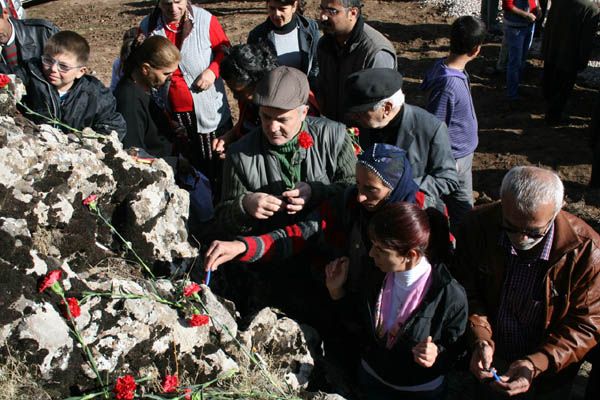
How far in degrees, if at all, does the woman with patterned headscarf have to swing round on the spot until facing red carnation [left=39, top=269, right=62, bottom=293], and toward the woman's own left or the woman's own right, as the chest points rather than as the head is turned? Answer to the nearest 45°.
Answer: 0° — they already face it

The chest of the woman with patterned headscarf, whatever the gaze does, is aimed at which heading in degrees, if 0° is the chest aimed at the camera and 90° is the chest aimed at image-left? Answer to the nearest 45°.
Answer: approximately 45°

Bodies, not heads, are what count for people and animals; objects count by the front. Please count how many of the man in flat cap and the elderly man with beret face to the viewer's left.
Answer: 1

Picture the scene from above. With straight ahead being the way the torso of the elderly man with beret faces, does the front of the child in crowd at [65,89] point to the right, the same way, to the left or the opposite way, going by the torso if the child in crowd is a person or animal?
to the left

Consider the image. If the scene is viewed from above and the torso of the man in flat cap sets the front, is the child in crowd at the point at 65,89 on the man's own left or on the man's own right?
on the man's own right

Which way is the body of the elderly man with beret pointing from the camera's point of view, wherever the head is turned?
to the viewer's left

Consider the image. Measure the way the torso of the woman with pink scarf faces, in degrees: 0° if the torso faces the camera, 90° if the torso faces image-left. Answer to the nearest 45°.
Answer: approximately 45°

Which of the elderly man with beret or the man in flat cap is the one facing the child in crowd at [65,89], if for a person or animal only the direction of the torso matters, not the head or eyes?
the elderly man with beret

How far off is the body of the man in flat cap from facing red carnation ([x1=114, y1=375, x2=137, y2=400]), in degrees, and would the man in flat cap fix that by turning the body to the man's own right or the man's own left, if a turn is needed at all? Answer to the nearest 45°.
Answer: approximately 45° to the man's own right

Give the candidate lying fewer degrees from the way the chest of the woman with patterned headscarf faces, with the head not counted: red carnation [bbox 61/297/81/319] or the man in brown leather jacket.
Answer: the red carnation

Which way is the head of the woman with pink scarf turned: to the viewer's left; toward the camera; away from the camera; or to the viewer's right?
to the viewer's left

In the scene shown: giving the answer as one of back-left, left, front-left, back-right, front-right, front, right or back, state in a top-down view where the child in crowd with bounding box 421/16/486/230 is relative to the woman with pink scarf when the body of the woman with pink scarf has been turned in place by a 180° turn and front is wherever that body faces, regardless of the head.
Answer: front-left

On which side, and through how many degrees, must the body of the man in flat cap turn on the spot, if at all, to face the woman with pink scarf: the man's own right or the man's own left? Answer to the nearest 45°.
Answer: approximately 45° to the man's own left
